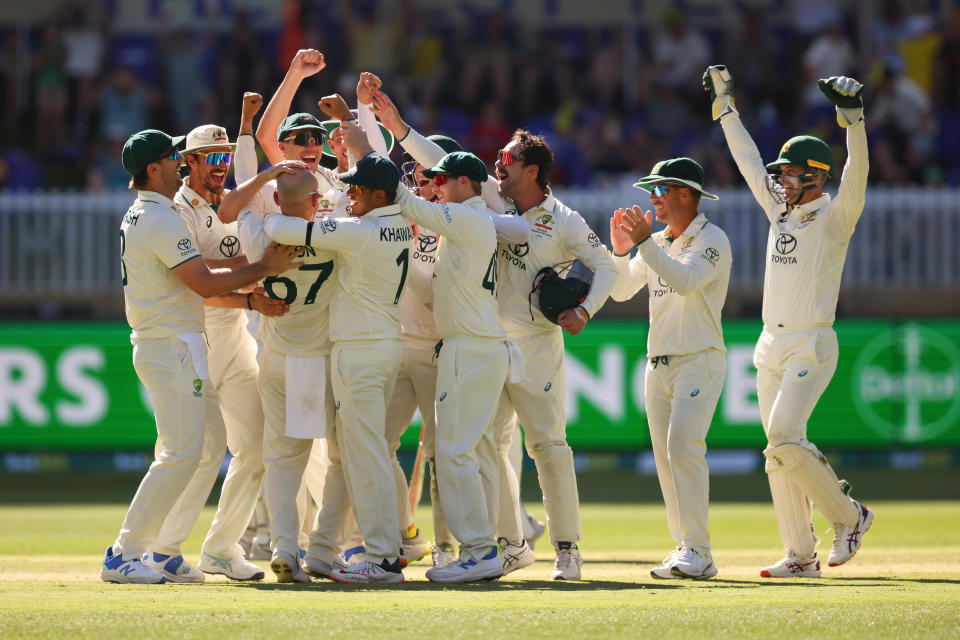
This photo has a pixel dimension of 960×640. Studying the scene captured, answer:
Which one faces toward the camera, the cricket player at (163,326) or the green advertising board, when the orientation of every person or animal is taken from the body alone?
the green advertising board

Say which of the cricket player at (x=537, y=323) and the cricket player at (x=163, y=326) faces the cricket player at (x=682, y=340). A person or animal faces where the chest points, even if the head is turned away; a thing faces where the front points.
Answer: the cricket player at (x=163, y=326)

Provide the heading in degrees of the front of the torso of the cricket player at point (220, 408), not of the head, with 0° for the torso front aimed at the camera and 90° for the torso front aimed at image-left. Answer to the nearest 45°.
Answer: approximately 315°

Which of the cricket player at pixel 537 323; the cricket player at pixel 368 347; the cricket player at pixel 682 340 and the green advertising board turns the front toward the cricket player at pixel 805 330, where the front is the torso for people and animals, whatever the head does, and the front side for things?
the green advertising board

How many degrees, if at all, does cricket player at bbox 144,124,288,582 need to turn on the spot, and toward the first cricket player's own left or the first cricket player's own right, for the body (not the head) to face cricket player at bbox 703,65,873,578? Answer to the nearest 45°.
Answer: approximately 45° to the first cricket player's own left

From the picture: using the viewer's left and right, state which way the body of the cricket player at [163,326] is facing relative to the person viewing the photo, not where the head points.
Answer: facing to the right of the viewer

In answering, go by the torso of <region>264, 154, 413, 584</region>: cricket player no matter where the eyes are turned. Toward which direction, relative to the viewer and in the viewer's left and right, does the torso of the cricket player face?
facing away from the viewer and to the left of the viewer

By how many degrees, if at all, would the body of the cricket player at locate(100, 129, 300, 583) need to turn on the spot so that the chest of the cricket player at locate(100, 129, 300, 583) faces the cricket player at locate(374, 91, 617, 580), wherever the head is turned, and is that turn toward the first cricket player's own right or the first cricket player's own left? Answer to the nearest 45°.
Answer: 0° — they already face them

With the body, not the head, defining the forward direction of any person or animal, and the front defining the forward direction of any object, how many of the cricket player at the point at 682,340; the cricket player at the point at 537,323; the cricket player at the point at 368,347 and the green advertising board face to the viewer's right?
0

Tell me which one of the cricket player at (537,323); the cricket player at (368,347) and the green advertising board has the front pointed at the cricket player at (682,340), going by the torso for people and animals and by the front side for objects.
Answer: the green advertising board

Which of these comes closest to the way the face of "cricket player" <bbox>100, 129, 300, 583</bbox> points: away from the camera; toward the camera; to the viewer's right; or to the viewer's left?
to the viewer's right

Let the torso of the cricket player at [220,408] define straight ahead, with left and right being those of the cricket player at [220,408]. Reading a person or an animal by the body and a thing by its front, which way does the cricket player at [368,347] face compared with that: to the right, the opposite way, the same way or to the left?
the opposite way

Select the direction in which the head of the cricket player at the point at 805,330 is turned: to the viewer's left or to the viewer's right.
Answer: to the viewer's left

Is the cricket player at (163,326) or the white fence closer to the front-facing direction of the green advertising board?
the cricket player

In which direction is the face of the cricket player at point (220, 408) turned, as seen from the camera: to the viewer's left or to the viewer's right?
to the viewer's right

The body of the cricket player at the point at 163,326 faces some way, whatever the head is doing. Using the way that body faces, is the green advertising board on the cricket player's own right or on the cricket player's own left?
on the cricket player's own left

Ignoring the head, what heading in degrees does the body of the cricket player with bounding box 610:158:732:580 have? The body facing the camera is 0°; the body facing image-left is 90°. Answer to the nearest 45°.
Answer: approximately 45°

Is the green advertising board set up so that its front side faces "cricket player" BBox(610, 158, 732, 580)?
yes

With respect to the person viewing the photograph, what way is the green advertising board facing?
facing the viewer

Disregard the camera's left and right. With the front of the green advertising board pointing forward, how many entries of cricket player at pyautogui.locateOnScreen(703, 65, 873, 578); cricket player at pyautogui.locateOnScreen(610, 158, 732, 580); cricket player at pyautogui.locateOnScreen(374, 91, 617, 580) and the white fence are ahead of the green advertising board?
3

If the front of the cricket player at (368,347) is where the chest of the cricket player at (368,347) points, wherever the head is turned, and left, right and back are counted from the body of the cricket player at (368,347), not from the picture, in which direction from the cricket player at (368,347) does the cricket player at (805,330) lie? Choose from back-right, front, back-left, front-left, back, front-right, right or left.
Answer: back-right

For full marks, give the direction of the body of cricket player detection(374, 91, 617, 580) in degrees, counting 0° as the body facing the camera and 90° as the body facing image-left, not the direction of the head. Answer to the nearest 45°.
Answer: approximately 45°
